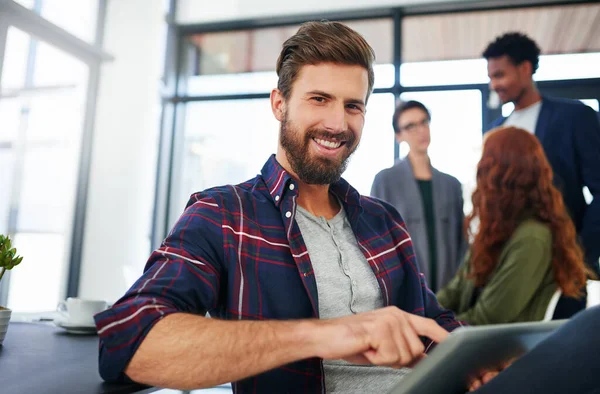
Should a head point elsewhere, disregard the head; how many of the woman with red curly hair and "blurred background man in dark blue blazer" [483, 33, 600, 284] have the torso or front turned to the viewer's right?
0

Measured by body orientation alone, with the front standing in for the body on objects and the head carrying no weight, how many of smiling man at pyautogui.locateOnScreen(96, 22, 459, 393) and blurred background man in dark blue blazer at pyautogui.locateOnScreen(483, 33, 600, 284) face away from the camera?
0

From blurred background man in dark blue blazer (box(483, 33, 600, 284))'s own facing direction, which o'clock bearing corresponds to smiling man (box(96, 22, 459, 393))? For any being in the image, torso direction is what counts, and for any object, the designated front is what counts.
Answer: The smiling man is roughly at 11 o'clock from the blurred background man in dark blue blazer.

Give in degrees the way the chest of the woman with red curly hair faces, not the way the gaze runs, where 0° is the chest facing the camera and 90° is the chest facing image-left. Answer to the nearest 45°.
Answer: approximately 135°

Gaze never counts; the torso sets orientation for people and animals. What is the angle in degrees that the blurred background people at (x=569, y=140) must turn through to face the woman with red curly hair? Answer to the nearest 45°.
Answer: approximately 45° to their left

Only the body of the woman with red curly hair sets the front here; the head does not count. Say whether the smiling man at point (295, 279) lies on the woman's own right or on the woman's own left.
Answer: on the woman's own left

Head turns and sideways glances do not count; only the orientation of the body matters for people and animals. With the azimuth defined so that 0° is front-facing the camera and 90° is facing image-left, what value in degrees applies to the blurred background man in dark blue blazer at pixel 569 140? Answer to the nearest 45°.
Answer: approximately 45°

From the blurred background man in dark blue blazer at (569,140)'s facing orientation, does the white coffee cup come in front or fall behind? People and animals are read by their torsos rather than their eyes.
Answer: in front

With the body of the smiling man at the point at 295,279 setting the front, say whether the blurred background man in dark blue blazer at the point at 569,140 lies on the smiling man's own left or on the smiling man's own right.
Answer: on the smiling man's own left

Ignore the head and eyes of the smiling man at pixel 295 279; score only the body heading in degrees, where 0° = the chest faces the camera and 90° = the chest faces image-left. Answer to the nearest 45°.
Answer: approximately 315°

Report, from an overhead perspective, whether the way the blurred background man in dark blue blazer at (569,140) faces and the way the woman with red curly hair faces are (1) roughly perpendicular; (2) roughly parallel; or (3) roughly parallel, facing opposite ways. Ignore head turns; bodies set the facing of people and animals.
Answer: roughly perpendicular

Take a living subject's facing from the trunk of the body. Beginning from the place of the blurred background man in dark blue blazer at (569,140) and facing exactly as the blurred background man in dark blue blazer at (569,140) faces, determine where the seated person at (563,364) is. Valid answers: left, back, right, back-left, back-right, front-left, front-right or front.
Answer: front-left
